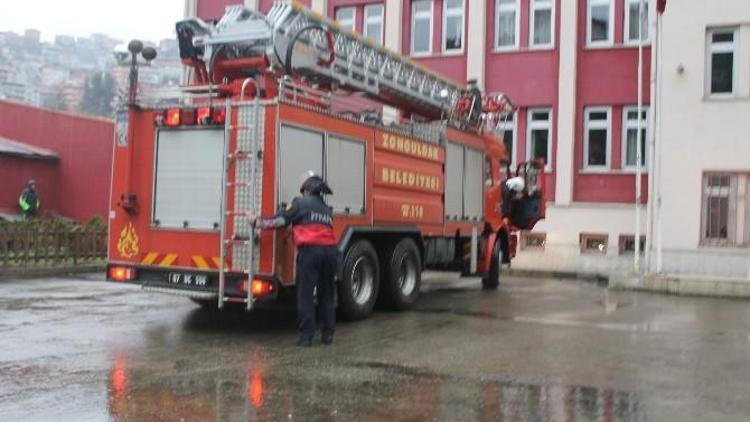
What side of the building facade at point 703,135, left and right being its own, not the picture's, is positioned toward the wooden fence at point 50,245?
right

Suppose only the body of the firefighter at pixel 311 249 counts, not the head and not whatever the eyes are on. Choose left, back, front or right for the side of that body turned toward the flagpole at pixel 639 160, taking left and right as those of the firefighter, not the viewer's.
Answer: right

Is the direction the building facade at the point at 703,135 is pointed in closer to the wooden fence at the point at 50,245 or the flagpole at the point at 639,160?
the wooden fence

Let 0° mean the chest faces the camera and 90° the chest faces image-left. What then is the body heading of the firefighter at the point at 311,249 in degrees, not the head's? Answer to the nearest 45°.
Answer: approximately 135°

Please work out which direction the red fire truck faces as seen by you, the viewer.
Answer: facing away from the viewer and to the right of the viewer

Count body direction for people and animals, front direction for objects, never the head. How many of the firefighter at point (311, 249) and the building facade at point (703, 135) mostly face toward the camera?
1

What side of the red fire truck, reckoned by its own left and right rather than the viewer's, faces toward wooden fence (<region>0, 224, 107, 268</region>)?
left

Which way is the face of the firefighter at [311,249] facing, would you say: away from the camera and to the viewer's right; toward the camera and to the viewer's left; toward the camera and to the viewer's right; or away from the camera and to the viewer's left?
away from the camera and to the viewer's left

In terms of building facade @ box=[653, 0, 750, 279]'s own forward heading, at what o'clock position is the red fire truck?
The red fire truck is roughly at 1 o'clock from the building facade.

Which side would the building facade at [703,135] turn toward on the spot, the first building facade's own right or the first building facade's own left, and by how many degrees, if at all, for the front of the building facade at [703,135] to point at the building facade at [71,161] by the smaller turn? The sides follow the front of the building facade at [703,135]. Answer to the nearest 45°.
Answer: approximately 90° to the first building facade's own right

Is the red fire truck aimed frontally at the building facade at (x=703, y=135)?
yes

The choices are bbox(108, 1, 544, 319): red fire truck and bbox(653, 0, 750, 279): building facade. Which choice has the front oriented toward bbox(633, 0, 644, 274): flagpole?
the red fire truck
